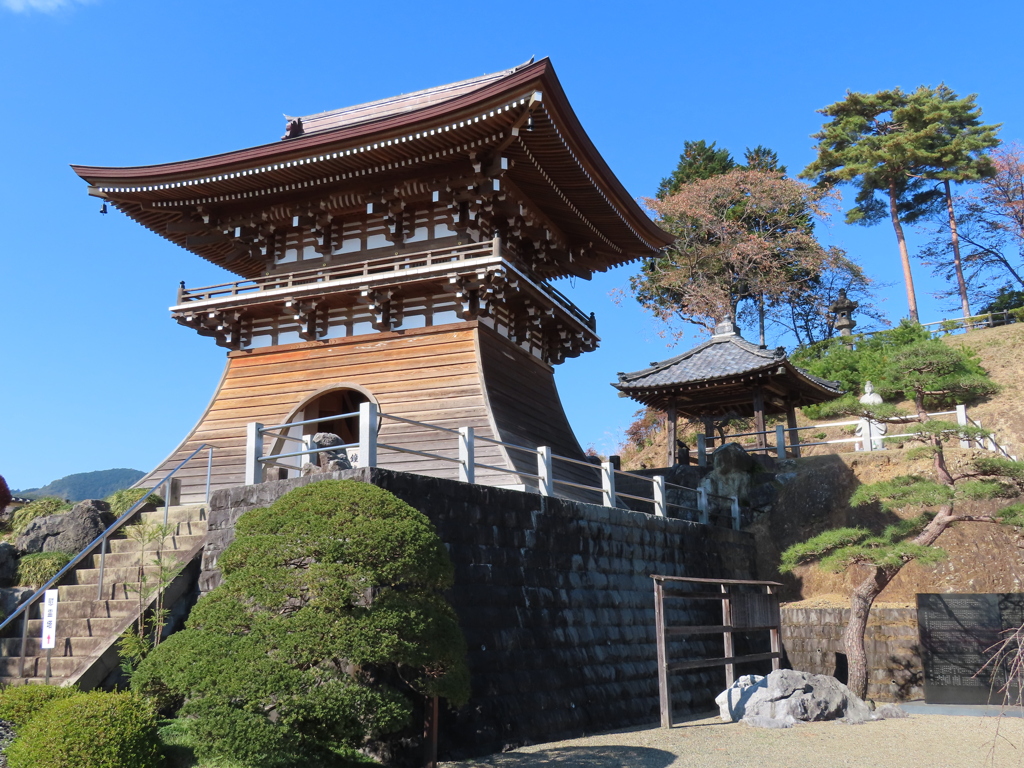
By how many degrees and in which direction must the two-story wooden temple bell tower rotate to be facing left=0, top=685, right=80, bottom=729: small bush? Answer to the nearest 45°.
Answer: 0° — it already faces it

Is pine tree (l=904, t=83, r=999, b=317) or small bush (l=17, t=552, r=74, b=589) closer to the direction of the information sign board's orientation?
the small bush

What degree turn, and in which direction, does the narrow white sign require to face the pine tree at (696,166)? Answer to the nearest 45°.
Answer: approximately 135° to its left

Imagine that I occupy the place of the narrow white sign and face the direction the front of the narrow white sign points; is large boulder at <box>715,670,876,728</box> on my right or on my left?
on my left

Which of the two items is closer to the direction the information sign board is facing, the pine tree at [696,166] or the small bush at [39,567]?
the small bush

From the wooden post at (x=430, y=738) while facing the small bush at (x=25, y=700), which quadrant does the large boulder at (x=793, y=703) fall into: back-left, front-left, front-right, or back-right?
back-right

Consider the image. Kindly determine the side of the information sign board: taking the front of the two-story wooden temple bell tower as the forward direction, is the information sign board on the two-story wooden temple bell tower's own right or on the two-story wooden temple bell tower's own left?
on the two-story wooden temple bell tower's own left

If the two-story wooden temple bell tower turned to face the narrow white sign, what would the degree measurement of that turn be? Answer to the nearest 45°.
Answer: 0° — it already faces it

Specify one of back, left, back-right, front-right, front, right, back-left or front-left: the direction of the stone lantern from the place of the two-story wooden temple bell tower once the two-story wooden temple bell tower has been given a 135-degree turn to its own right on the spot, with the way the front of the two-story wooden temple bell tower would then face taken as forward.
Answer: front-right

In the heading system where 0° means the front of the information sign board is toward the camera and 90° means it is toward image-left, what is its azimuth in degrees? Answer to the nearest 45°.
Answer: approximately 0°

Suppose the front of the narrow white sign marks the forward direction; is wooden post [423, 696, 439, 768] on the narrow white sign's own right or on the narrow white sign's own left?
on the narrow white sign's own left

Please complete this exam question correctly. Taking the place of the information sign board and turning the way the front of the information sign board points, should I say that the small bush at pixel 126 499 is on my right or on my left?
on my right

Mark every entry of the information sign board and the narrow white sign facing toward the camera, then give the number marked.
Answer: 2
